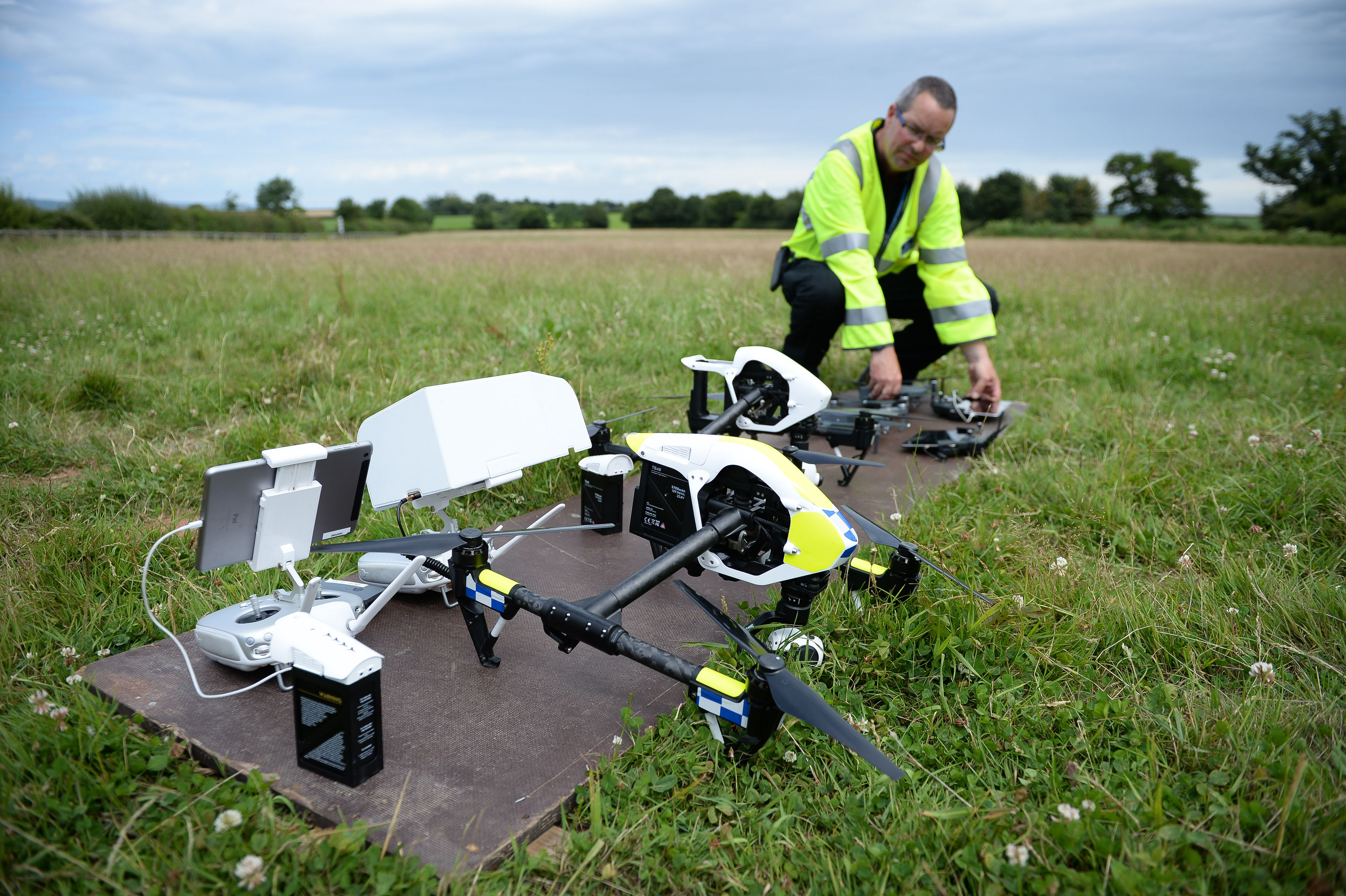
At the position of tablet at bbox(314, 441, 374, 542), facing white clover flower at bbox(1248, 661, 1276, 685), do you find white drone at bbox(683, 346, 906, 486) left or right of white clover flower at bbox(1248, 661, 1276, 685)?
left

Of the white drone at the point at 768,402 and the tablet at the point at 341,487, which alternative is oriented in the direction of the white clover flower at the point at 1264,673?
the white drone

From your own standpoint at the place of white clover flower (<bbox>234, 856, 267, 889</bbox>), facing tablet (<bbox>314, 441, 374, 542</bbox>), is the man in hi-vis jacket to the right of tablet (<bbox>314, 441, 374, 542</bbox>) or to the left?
right

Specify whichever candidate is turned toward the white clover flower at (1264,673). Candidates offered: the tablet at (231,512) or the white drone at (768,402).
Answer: the white drone
